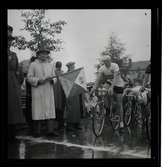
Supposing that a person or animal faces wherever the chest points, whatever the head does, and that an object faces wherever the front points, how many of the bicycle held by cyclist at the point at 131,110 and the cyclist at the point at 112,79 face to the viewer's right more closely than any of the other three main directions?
0

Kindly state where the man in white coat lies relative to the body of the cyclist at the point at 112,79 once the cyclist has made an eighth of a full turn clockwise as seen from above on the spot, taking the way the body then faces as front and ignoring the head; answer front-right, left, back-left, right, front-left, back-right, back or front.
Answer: front

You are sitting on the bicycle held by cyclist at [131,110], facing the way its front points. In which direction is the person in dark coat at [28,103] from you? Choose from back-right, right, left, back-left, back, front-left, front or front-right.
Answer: front-right

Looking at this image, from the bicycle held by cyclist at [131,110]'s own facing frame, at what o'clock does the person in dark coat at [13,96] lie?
The person in dark coat is roughly at 1 o'clock from the bicycle held by cyclist.

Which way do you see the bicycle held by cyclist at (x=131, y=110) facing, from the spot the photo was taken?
facing the viewer and to the left of the viewer
